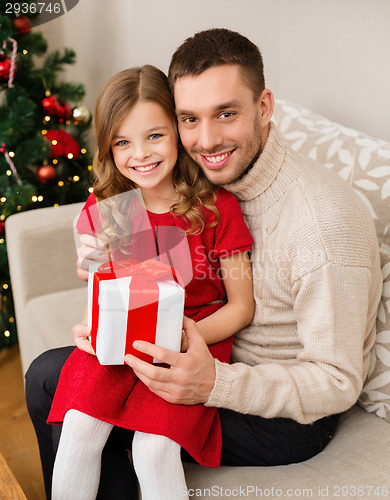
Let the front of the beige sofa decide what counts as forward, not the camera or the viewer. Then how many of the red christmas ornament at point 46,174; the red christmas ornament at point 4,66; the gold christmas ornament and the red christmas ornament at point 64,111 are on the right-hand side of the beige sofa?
4

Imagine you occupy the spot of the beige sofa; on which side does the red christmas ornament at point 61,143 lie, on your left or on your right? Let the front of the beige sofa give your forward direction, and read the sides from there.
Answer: on your right

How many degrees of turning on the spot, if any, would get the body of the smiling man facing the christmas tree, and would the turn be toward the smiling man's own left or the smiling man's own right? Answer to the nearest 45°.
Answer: approximately 90° to the smiling man's own right

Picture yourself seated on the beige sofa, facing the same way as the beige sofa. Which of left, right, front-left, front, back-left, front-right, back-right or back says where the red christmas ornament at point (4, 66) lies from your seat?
right

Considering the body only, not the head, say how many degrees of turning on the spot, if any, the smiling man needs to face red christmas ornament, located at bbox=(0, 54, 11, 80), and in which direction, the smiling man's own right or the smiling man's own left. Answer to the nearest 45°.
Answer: approximately 90° to the smiling man's own right

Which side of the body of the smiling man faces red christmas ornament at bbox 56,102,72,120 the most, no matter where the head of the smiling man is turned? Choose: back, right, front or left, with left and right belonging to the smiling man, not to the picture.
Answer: right

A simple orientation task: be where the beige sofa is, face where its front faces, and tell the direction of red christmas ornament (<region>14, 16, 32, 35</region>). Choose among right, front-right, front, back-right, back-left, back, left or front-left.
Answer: right

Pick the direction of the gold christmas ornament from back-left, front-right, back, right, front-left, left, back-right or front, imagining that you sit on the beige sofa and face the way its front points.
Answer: right

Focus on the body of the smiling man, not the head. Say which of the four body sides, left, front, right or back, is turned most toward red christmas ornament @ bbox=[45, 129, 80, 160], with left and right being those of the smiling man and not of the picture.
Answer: right

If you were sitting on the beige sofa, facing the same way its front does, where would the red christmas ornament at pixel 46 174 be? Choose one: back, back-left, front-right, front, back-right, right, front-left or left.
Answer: right

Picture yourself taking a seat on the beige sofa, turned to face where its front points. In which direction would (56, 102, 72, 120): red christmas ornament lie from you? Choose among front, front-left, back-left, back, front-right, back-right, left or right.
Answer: right
